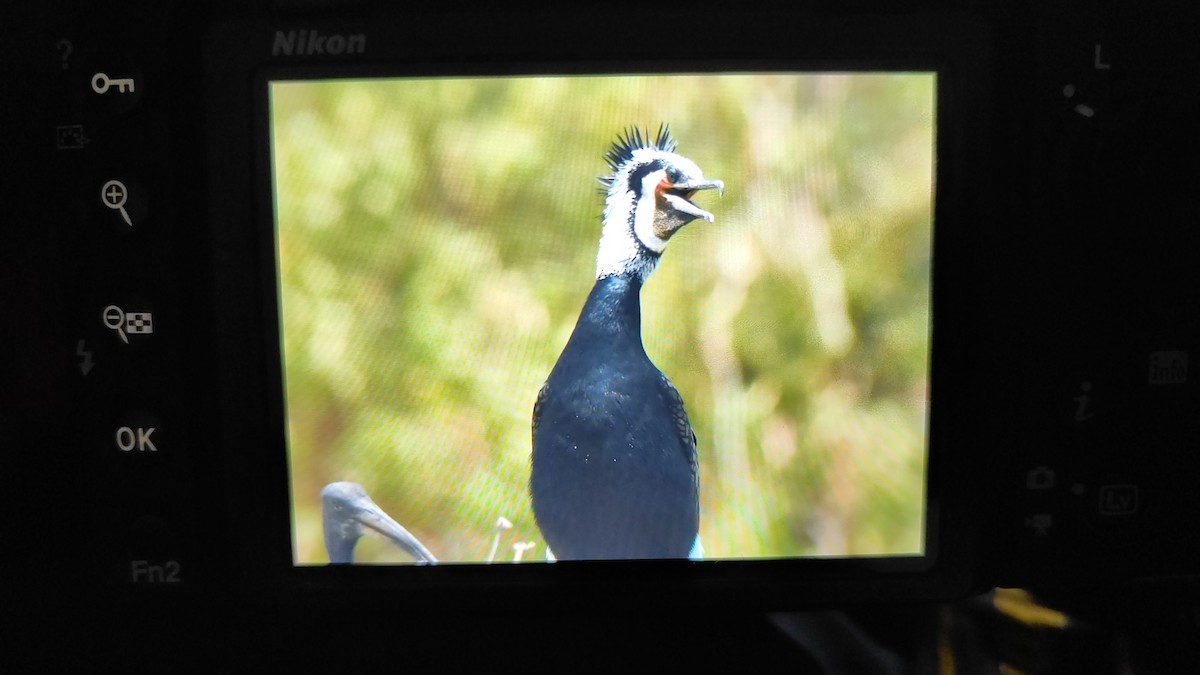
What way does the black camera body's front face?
away from the camera
